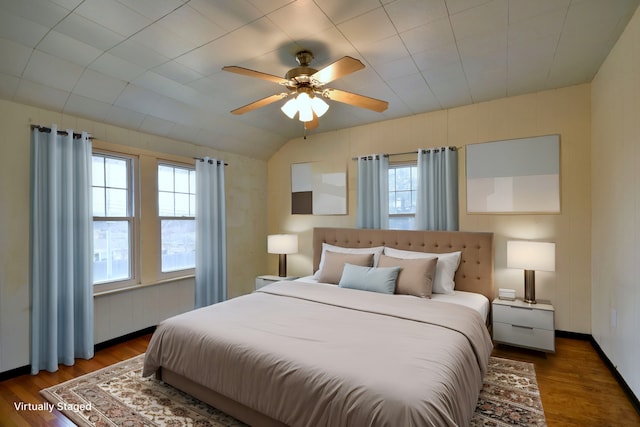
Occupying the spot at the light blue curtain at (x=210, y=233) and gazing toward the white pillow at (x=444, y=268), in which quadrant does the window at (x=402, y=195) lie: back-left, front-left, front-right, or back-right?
front-left

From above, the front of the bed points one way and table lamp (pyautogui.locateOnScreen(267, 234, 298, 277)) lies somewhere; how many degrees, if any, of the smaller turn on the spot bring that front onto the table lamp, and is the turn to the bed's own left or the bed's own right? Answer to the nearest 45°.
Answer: approximately 135° to the bed's own right

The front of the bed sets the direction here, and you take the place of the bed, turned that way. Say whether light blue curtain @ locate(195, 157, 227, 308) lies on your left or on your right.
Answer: on your right

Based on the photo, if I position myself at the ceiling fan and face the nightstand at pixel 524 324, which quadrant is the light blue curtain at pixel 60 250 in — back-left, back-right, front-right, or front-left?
back-left

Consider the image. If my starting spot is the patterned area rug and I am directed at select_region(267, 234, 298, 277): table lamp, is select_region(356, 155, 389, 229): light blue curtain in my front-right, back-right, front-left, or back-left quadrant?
front-right

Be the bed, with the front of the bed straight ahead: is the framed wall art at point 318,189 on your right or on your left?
on your right

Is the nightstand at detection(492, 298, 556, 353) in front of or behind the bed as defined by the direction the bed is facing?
behind

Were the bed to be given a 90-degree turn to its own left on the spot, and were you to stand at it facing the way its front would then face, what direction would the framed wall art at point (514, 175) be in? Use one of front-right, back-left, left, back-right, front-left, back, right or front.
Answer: left
